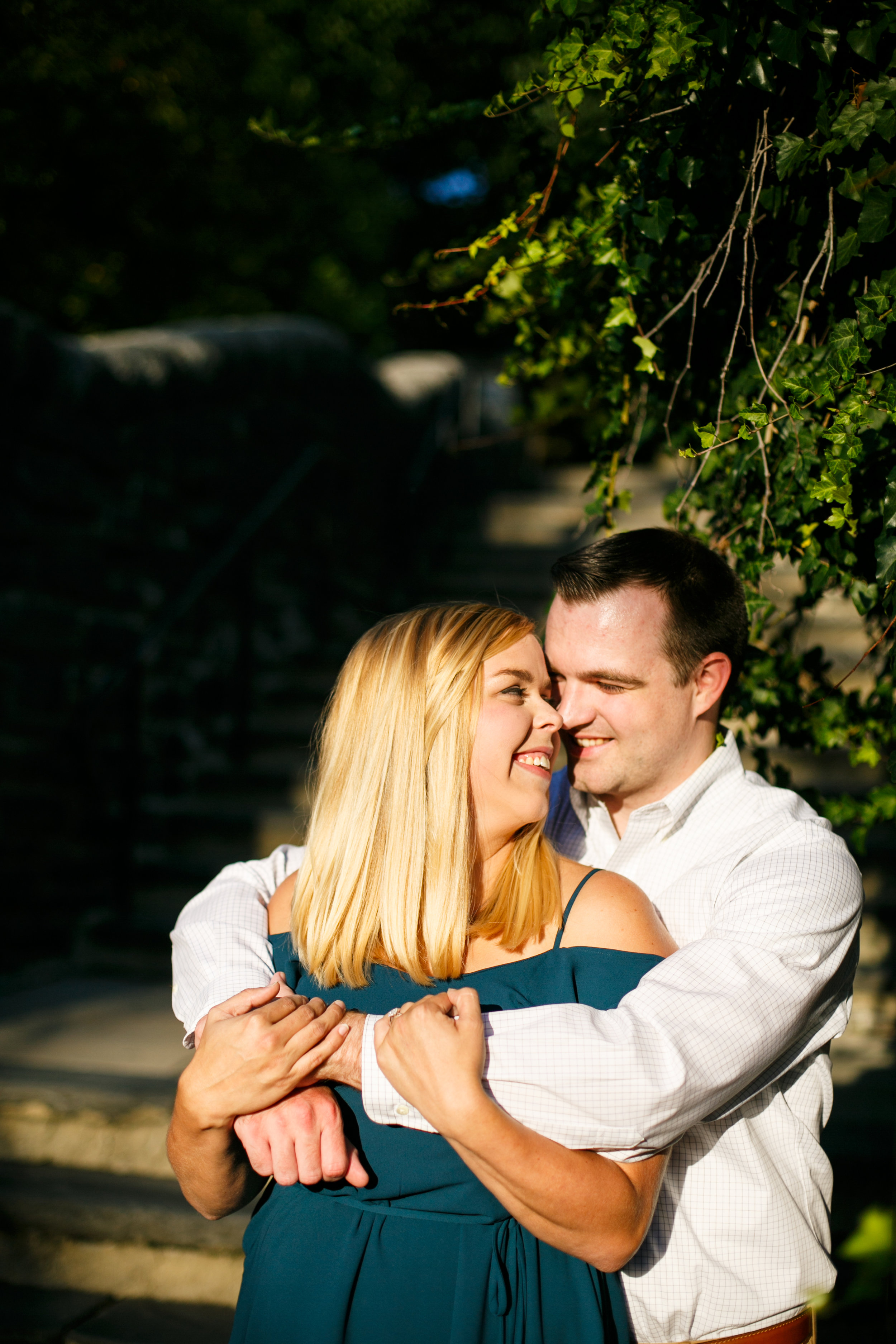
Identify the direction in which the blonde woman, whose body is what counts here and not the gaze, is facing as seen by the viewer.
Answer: toward the camera

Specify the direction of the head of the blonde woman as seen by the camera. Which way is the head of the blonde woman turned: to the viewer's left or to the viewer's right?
to the viewer's right

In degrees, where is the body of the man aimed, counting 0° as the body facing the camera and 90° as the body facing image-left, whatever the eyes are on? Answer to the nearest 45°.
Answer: approximately 45°

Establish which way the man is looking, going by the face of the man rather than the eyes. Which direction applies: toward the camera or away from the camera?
toward the camera
